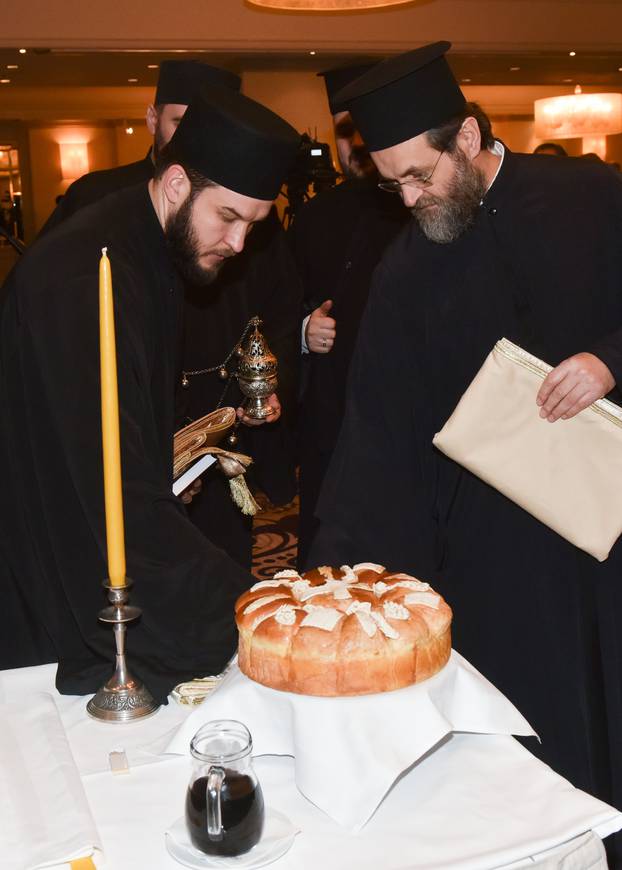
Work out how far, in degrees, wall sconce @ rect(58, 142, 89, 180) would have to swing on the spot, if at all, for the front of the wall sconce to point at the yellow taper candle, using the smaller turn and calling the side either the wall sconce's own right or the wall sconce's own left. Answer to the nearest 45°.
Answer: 0° — it already faces it

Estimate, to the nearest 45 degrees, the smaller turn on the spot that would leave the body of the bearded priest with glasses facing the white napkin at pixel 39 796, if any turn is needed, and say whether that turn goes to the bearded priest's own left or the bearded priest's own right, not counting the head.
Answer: approximately 45° to the bearded priest's own left

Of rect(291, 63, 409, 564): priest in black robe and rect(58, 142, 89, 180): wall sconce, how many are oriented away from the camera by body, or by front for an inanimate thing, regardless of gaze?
0

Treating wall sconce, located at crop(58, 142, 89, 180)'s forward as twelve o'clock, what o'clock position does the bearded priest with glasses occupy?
The bearded priest with glasses is roughly at 12 o'clock from the wall sconce.

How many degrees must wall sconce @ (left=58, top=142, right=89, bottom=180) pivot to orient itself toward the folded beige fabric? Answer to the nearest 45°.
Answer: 0° — it already faces it

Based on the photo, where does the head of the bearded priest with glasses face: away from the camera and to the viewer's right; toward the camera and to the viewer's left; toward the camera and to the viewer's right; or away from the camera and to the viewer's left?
toward the camera and to the viewer's left

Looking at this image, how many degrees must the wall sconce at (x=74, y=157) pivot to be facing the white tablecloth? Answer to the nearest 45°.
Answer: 0° — it already faces it

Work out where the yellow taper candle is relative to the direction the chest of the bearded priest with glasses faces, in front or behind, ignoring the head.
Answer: in front
